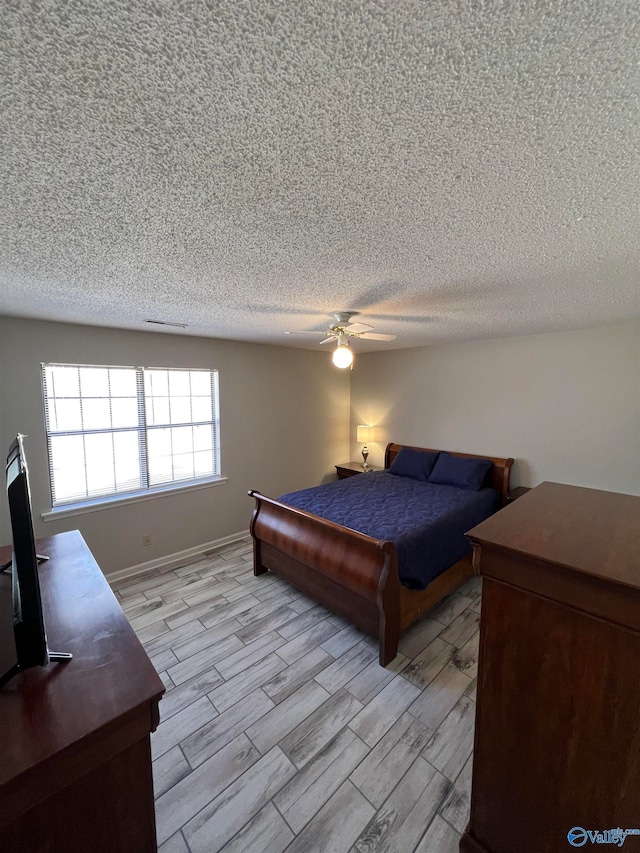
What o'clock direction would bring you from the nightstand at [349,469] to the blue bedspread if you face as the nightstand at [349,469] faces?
The blue bedspread is roughly at 10 o'clock from the nightstand.

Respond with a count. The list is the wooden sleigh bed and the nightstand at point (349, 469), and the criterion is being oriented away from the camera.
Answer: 0

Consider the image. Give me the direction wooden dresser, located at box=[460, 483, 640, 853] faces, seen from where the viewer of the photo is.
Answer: facing away from the viewer and to the left of the viewer

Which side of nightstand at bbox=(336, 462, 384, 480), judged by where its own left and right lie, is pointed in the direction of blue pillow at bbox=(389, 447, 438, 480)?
left

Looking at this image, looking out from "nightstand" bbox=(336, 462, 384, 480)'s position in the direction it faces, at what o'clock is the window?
The window is roughly at 12 o'clock from the nightstand.

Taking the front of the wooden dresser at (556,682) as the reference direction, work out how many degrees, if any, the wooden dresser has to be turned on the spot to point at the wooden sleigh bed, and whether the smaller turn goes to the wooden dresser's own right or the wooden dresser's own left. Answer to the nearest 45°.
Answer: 0° — it already faces it

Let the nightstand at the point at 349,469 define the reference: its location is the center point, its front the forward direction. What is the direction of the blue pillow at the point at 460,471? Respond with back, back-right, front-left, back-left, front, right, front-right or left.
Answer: left

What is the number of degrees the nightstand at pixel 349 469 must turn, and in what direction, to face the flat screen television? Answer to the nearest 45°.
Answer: approximately 45° to its left

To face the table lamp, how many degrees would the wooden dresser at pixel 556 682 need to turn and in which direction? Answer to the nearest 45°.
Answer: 0° — it already faces it

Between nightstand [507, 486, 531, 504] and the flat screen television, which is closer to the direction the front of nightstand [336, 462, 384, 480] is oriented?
the flat screen television

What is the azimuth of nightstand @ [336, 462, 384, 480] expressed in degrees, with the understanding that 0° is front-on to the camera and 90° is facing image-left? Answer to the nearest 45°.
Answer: approximately 45°

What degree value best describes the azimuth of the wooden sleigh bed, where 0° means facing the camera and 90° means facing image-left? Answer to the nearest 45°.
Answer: approximately 45°

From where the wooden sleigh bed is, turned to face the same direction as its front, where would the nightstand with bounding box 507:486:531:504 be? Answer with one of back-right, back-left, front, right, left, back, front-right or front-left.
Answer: back

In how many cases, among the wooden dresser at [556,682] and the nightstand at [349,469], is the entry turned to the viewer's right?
0
